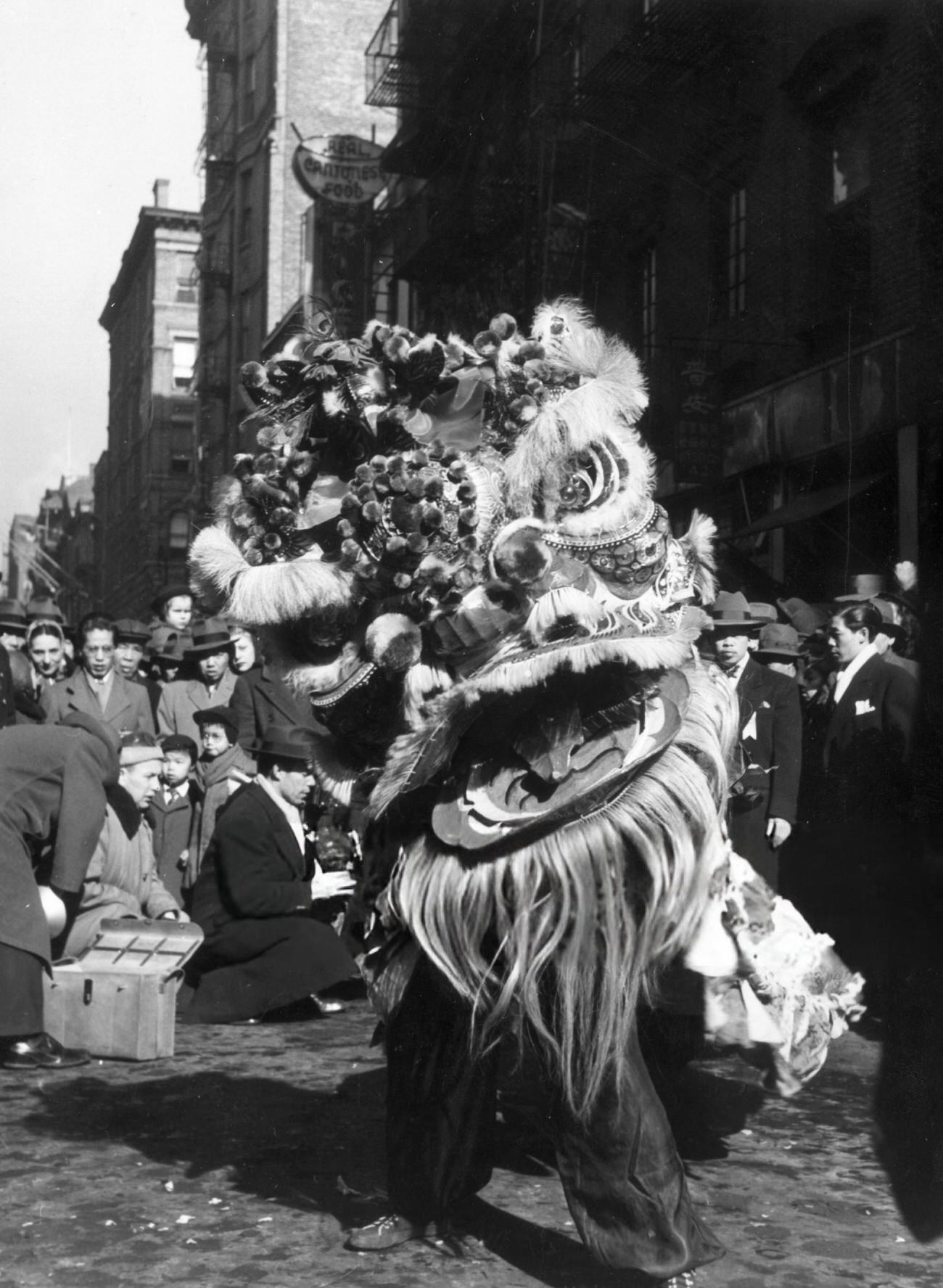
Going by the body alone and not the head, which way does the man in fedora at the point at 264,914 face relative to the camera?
to the viewer's right

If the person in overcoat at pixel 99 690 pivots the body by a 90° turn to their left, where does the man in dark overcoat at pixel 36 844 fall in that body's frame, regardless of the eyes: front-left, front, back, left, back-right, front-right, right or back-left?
right

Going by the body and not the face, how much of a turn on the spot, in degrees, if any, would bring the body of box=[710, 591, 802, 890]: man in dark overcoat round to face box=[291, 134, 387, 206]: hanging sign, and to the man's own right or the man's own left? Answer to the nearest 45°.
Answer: approximately 135° to the man's own right

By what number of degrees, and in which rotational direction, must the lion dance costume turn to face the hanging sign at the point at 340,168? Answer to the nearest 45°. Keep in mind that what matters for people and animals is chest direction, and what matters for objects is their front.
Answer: approximately 180°

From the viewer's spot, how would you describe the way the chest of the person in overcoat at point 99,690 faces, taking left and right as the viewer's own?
facing the viewer

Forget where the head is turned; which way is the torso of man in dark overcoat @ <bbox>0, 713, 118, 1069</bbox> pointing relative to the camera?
to the viewer's right

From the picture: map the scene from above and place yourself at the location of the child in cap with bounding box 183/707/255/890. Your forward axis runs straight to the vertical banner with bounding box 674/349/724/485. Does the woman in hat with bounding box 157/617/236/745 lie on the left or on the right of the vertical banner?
left

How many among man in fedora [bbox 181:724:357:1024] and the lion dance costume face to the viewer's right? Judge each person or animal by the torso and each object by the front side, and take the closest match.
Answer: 1

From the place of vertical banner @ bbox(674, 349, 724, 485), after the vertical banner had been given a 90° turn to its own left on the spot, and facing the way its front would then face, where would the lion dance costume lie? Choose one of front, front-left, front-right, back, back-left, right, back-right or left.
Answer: right

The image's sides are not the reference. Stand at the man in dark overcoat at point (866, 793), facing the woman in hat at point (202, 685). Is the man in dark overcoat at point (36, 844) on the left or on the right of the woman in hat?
left

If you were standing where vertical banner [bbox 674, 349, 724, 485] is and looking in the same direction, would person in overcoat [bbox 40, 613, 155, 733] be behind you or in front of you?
in front

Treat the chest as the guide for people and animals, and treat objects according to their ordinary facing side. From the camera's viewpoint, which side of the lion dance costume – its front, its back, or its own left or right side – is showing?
front

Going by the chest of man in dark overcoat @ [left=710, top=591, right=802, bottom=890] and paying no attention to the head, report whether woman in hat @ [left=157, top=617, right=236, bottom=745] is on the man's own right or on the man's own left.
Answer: on the man's own right
